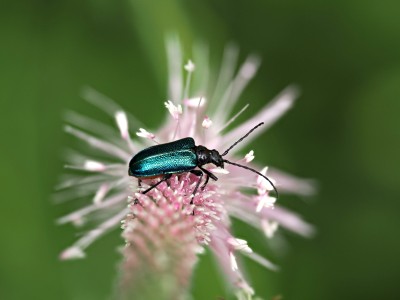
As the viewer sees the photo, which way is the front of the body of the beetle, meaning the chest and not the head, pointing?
to the viewer's right
